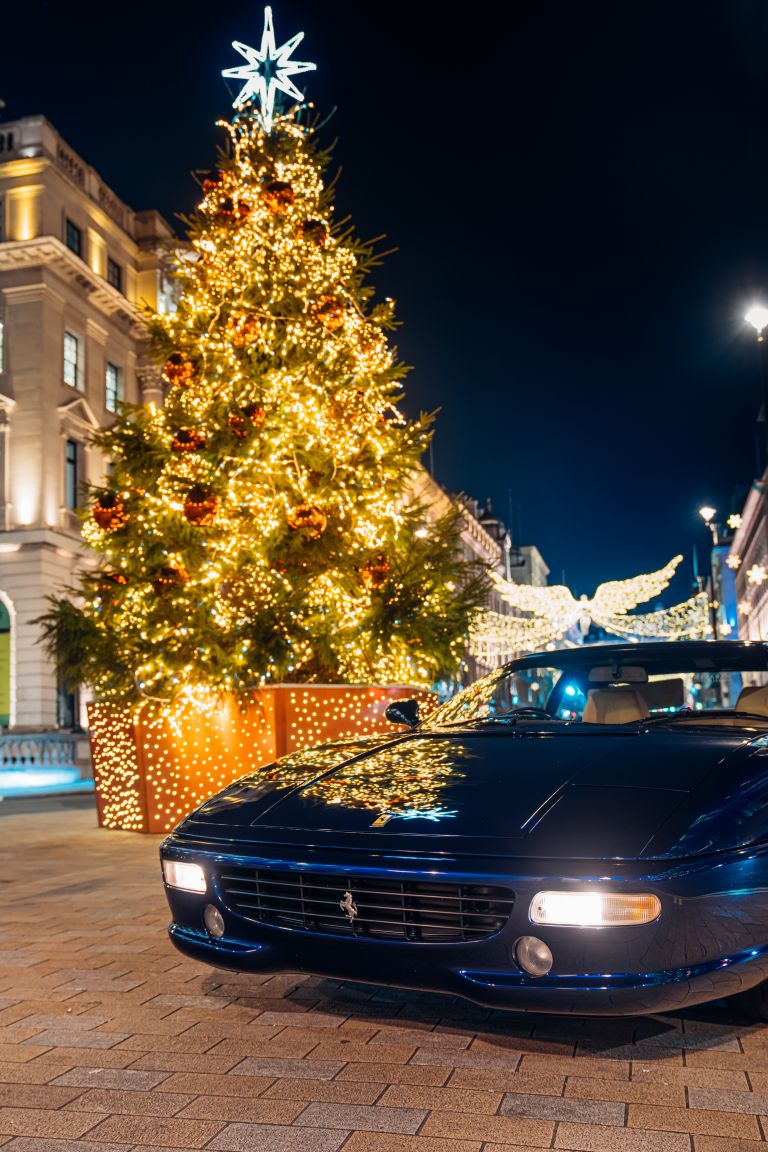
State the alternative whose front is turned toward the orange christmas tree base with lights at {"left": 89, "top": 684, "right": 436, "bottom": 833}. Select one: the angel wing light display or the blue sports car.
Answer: the angel wing light display

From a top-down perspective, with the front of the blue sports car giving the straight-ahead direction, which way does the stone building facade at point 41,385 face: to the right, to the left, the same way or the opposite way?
to the left

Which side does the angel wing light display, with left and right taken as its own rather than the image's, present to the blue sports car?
front

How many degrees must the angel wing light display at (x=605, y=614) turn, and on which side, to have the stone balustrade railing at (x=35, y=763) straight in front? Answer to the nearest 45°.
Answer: approximately 45° to its right

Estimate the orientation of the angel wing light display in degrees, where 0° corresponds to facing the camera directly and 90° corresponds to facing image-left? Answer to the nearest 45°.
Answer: approximately 0°

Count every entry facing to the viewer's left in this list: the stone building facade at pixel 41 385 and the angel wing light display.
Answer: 0

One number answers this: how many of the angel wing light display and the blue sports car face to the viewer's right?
0

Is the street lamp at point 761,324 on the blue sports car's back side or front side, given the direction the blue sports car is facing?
on the back side

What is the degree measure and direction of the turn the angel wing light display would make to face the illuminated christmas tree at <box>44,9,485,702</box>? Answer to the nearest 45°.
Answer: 0° — it already faces it

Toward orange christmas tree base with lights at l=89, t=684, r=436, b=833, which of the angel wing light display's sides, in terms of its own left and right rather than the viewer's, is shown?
front

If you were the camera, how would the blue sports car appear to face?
facing the viewer and to the left of the viewer

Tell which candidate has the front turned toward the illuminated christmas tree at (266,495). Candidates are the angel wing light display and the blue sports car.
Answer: the angel wing light display

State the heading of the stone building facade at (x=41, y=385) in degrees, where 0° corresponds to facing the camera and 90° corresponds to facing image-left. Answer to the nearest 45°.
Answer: approximately 315°

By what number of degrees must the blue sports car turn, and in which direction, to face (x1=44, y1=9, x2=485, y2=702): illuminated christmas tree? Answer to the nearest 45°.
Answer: approximately 135° to its right

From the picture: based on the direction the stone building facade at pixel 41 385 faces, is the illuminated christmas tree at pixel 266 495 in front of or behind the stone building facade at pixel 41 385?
in front
